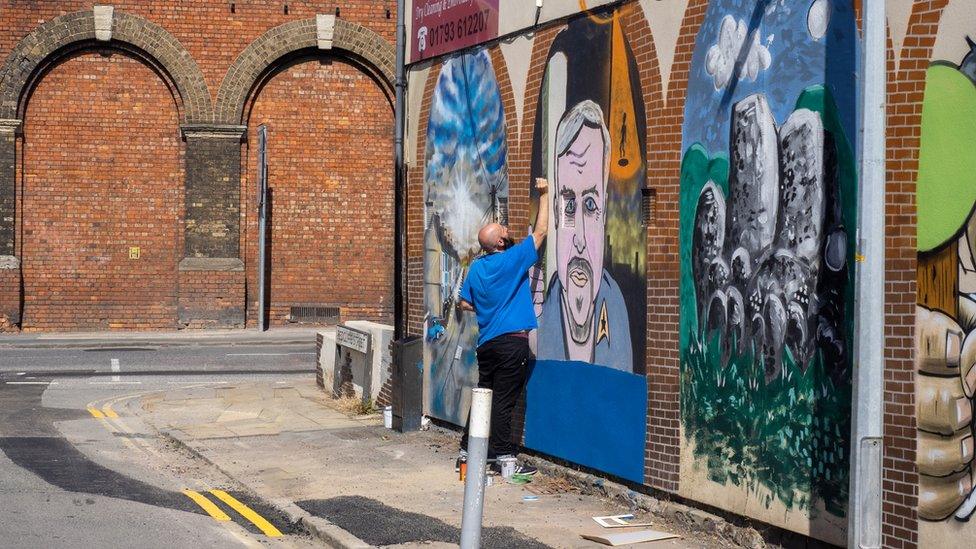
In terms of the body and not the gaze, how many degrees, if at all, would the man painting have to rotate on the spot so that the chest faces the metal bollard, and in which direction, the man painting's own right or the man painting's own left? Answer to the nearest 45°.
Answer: approximately 135° to the man painting's own right

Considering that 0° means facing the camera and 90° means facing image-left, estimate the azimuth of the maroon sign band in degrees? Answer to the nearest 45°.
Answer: approximately 45°

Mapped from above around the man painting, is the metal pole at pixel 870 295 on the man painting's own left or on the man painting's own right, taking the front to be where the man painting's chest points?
on the man painting's own right

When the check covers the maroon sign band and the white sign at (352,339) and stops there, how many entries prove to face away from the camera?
0

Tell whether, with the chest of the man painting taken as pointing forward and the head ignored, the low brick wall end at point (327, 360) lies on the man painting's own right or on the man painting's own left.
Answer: on the man painting's own left

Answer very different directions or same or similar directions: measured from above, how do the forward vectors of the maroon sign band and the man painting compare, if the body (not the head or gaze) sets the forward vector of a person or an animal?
very different directions

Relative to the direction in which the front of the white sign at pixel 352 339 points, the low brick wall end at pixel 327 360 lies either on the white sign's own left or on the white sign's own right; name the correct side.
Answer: on the white sign's own right

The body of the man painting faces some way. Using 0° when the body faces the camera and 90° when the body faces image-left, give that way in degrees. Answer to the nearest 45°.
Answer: approximately 225°

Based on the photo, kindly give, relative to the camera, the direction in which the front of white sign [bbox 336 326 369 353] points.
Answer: facing the viewer and to the left of the viewer

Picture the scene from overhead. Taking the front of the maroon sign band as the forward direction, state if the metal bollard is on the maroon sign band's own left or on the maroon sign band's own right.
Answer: on the maroon sign band's own left

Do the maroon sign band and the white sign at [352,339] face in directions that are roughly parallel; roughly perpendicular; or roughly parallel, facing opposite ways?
roughly parallel

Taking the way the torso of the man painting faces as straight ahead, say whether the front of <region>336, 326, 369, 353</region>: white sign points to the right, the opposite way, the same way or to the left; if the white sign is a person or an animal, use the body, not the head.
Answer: the opposite way
